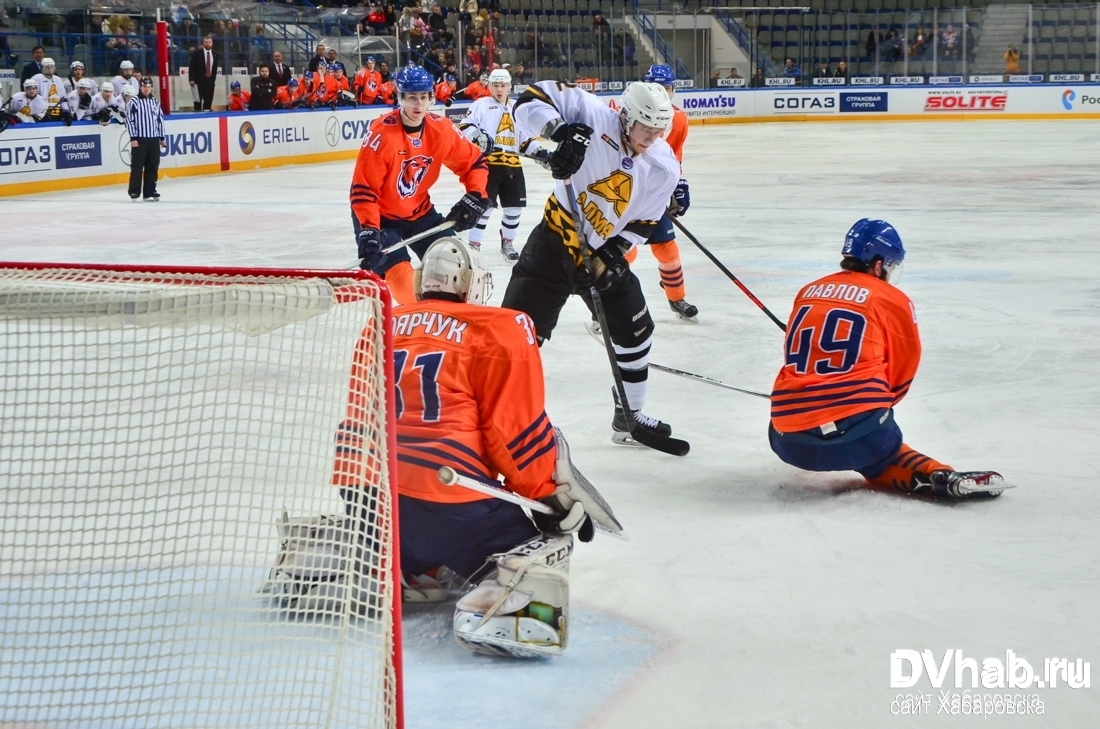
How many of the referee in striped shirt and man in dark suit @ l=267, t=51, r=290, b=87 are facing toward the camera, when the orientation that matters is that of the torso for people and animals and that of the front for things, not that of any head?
2

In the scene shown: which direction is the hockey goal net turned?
away from the camera

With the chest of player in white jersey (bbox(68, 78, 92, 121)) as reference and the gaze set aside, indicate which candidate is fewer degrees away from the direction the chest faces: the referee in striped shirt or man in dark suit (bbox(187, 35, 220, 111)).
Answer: the referee in striped shirt

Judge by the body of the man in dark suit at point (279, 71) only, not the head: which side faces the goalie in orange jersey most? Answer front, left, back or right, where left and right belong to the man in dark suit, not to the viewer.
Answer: front

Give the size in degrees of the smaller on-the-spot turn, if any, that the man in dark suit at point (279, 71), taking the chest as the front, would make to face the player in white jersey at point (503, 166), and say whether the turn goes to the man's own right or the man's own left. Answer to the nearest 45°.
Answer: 0° — they already face them

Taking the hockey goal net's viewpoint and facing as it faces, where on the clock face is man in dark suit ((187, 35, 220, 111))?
The man in dark suit is roughly at 12 o'clock from the hockey goal net.

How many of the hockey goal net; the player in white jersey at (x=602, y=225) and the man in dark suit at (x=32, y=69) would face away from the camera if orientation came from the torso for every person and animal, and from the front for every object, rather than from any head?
1

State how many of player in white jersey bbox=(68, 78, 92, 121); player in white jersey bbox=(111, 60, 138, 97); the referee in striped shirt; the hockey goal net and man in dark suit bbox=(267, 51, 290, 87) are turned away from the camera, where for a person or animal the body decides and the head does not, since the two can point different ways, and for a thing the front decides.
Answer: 1

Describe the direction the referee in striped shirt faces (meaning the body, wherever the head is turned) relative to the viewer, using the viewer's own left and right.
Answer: facing the viewer

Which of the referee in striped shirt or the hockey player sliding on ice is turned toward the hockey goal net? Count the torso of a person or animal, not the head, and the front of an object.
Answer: the referee in striped shirt

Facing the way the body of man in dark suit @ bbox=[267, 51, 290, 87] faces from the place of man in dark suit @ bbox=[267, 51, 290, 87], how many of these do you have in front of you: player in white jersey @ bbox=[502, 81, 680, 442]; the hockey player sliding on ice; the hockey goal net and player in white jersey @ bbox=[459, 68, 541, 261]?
4

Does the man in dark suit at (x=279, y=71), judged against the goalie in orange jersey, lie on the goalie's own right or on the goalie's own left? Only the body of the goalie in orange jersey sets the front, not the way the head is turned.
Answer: on the goalie's own left
